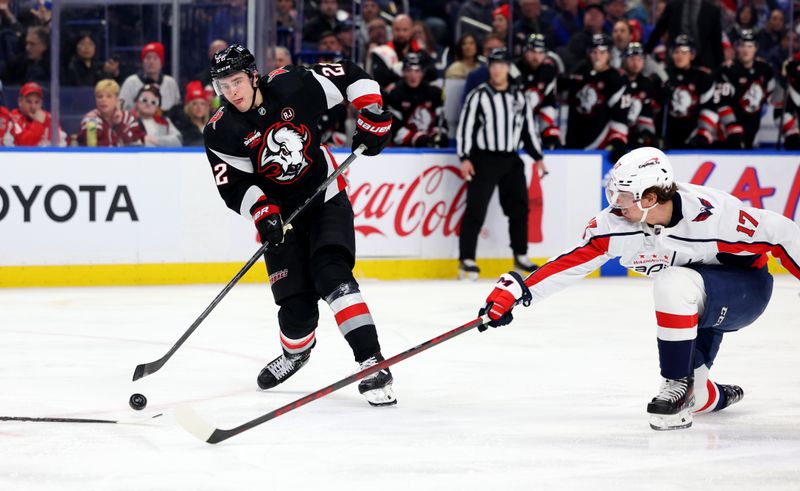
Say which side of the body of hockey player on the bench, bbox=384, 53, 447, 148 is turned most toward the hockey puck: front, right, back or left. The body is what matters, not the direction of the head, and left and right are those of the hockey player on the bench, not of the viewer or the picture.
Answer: front

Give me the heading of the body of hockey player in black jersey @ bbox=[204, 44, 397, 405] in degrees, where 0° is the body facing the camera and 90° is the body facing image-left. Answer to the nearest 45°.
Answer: approximately 0°

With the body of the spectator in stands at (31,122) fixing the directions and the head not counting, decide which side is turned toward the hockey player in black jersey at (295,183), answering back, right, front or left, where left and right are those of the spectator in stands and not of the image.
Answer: front

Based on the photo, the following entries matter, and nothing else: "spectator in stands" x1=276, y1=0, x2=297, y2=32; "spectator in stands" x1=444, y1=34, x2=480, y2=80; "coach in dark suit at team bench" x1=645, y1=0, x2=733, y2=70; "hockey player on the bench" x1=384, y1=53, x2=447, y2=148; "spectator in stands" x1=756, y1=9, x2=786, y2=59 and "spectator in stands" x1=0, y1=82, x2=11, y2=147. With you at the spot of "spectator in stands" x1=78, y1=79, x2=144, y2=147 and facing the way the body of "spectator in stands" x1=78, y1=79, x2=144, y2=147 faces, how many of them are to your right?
1

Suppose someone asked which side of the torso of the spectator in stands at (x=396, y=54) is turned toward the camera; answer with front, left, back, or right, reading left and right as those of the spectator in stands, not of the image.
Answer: front

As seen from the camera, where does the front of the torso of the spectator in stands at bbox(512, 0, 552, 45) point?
toward the camera

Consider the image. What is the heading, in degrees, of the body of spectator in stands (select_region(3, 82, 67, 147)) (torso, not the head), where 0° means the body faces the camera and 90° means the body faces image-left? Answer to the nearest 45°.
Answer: approximately 0°

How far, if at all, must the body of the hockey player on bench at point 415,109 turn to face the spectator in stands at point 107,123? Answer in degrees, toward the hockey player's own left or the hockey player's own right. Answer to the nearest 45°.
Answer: approximately 45° to the hockey player's own right

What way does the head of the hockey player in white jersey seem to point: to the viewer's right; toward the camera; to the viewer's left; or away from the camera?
to the viewer's left

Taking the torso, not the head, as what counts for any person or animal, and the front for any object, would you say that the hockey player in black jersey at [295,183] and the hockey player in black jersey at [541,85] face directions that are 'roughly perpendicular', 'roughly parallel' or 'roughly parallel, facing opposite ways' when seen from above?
roughly parallel

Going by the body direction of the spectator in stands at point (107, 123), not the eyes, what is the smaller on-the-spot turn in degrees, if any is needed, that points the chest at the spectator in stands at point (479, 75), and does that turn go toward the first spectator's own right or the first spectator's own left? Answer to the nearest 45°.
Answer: approximately 90° to the first spectator's own left

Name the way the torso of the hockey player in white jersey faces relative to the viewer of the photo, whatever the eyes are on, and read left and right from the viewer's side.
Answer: facing the viewer and to the left of the viewer

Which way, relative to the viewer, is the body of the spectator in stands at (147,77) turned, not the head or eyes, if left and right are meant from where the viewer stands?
facing the viewer

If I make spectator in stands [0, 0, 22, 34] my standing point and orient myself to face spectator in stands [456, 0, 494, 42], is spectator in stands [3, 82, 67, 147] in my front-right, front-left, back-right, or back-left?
front-right

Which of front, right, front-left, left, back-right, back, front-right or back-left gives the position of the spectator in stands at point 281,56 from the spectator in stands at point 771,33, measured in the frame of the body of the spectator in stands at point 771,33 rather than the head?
front-right

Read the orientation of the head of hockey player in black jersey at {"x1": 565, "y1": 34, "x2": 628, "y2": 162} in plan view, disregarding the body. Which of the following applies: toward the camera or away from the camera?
toward the camera
